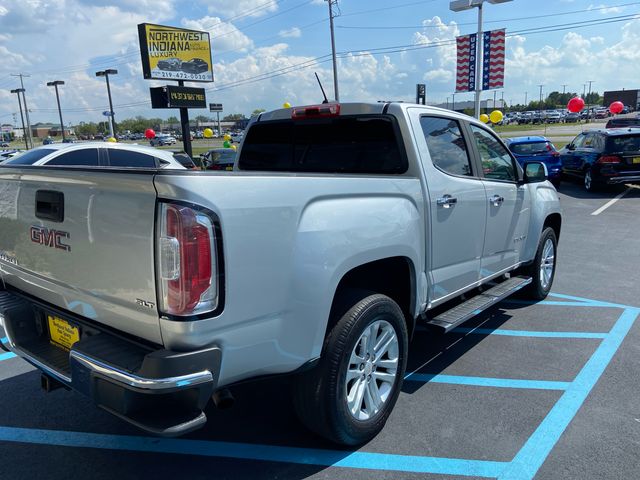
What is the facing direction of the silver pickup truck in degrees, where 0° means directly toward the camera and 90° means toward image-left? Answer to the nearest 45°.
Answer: approximately 225°

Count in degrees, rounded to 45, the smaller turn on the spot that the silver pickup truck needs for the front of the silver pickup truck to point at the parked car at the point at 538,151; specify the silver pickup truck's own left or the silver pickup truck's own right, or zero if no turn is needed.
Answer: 0° — it already faces it

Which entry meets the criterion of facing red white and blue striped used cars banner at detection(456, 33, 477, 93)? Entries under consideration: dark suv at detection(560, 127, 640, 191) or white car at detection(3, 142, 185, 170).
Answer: the dark suv

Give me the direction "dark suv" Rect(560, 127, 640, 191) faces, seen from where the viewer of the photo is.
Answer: facing away from the viewer and to the left of the viewer

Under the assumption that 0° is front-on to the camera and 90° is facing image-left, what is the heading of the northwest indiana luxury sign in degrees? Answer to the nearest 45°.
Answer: approximately 315°

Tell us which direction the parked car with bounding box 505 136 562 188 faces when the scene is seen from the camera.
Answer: facing away from the viewer and to the left of the viewer

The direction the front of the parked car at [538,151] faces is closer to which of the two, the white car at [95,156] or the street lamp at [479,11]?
the street lamp

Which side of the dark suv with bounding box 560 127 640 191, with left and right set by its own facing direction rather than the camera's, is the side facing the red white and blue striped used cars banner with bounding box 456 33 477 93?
front

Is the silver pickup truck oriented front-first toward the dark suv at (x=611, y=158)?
yes

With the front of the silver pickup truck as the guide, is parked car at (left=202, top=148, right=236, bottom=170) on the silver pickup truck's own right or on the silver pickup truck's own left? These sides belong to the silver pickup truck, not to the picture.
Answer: on the silver pickup truck's own left

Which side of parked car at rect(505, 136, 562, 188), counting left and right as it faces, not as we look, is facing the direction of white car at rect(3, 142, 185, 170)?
left

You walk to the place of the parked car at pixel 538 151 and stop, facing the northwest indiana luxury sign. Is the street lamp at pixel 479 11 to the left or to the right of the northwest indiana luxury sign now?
right
